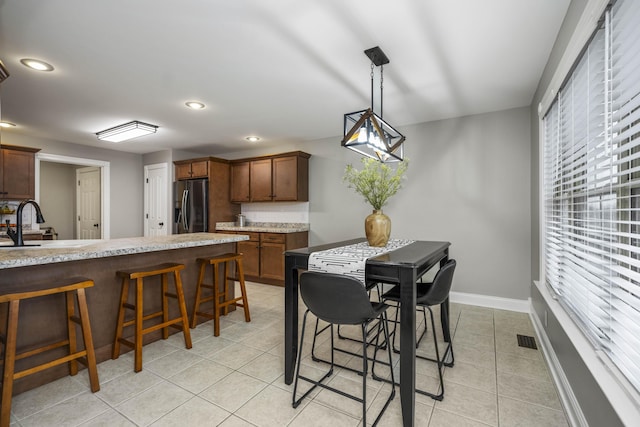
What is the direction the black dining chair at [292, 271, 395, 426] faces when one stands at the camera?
facing away from the viewer and to the right of the viewer

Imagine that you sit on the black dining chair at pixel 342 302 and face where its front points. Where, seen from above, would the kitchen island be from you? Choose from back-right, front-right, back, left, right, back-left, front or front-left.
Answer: back-left

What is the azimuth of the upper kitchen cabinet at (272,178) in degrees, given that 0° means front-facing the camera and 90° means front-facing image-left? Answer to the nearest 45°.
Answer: approximately 45°

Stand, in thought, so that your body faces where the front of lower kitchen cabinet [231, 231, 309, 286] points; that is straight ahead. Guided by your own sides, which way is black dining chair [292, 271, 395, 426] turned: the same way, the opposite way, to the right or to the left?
the opposite way

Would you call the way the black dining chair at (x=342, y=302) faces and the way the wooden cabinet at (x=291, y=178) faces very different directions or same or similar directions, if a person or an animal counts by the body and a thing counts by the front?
very different directions

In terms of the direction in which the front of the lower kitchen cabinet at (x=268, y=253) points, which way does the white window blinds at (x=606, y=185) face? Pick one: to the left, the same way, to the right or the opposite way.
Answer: to the right

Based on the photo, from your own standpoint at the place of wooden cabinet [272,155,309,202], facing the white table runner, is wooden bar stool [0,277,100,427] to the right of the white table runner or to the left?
right

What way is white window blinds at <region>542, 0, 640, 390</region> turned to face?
to the viewer's left

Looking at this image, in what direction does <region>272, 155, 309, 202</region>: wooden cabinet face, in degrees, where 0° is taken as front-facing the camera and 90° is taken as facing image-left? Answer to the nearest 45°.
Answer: approximately 45°

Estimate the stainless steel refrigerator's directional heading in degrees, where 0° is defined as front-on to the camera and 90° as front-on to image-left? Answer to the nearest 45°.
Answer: approximately 45°

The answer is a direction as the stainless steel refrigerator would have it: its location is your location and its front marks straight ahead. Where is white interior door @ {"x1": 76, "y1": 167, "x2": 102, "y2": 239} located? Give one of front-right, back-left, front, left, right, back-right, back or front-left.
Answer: right

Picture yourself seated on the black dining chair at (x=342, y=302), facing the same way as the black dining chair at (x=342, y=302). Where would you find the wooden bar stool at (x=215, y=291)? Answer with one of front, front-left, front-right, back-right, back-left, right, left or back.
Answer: left

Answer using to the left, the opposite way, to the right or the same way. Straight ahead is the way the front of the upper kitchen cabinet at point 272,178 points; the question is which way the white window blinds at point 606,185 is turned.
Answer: to the right

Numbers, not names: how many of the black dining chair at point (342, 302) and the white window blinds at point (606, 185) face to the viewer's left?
1

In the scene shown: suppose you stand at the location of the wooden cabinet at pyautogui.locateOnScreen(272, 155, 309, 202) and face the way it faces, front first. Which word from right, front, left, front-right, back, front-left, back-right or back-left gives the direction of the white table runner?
front-left
